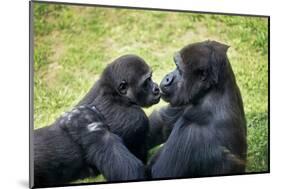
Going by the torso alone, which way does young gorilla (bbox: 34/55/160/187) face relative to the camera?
to the viewer's right

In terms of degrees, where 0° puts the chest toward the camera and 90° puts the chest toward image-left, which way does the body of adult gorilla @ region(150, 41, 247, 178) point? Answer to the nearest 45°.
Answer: approximately 90°

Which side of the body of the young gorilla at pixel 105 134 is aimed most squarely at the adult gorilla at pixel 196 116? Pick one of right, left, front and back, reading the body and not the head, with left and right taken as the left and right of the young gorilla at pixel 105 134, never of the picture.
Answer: front

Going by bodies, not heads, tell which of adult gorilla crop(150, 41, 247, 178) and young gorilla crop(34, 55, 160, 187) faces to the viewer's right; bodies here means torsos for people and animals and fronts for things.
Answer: young gorilla crop(34, 55, 160, 187)

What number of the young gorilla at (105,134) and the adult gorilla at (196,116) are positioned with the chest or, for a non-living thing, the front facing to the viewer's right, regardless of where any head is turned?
1

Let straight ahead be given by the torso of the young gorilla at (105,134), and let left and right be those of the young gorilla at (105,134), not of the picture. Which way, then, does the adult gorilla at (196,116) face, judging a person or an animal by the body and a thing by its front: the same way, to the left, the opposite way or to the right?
the opposite way
